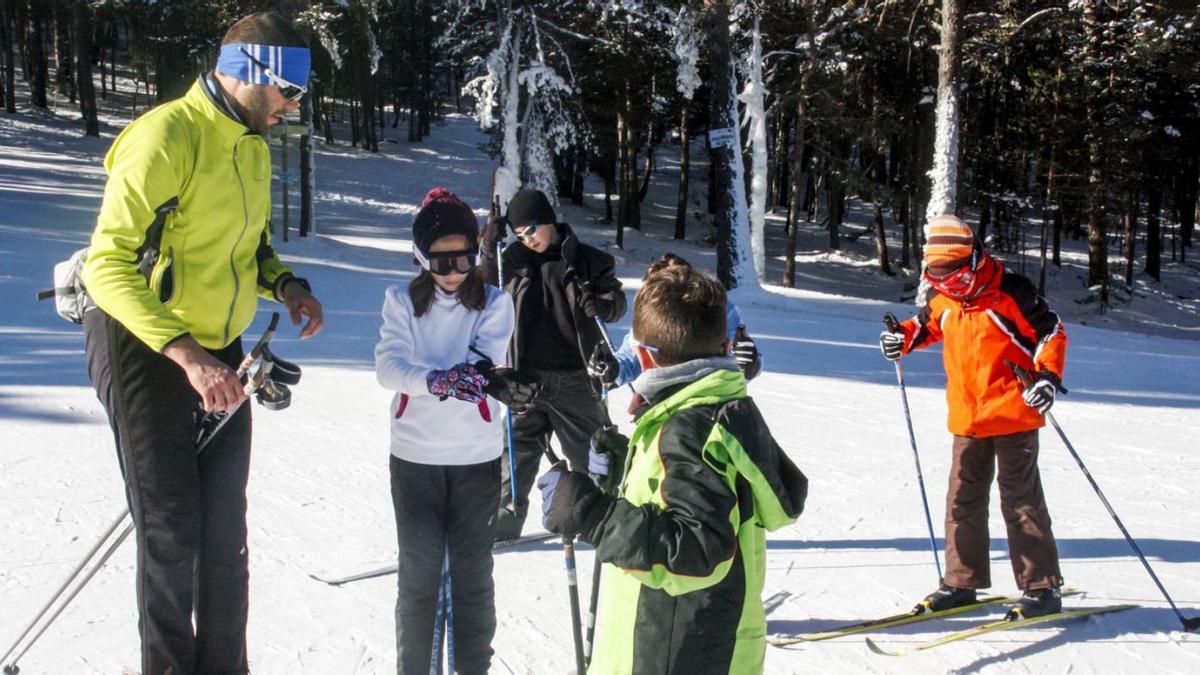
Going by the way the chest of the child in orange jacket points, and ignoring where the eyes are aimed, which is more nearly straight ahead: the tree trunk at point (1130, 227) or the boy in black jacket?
the boy in black jacket

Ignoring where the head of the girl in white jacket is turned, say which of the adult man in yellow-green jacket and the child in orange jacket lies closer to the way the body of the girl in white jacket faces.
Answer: the adult man in yellow-green jacket

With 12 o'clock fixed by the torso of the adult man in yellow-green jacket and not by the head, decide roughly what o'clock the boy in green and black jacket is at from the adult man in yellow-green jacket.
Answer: The boy in green and black jacket is roughly at 12 o'clock from the adult man in yellow-green jacket.

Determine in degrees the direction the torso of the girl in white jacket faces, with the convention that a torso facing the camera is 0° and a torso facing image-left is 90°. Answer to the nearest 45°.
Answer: approximately 0°

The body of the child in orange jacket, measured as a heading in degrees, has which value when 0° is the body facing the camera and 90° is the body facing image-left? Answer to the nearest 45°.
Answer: approximately 45°

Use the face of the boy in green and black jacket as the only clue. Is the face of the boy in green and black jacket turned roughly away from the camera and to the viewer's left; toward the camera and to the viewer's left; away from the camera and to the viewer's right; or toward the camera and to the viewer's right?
away from the camera and to the viewer's left

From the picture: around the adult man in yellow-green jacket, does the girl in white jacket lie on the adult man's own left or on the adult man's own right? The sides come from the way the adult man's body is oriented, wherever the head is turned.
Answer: on the adult man's own left

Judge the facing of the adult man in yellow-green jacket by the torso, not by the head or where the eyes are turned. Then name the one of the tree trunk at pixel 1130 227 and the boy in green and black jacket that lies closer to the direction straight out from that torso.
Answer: the boy in green and black jacket
